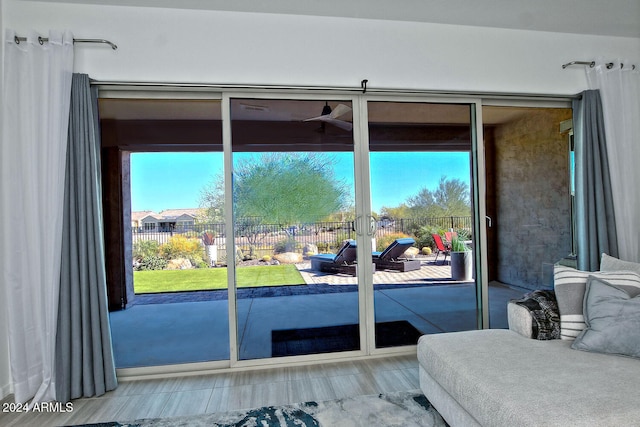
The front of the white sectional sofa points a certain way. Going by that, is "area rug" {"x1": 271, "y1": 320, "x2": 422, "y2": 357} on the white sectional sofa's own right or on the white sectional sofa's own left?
on the white sectional sofa's own right

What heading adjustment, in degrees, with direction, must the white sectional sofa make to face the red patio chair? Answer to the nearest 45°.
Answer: approximately 90° to its right

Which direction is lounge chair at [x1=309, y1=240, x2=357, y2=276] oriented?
to the viewer's left

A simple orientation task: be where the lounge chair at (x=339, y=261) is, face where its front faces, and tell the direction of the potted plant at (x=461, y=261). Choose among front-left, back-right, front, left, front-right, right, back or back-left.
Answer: back

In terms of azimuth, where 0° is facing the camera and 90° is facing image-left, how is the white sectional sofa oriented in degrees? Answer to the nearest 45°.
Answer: approximately 45°

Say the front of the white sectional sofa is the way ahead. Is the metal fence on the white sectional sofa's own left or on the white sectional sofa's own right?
on the white sectional sofa's own right
